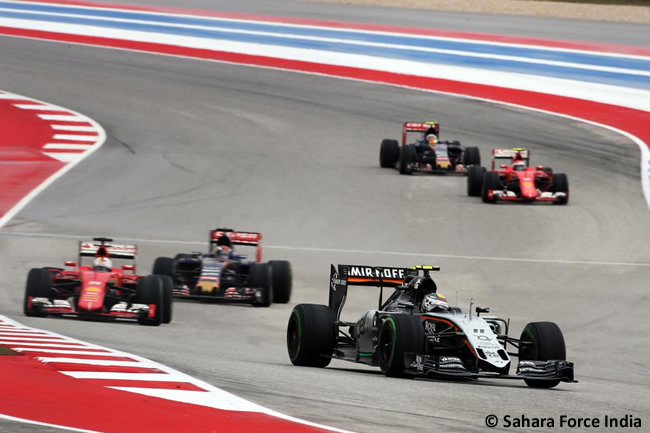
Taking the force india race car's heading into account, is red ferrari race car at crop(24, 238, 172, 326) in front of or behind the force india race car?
behind

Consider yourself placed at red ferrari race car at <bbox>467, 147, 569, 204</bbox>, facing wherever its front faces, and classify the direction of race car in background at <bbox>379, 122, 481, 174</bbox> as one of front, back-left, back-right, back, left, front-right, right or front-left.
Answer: back-right

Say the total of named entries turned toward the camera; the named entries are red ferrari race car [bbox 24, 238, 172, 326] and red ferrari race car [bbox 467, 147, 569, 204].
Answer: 2

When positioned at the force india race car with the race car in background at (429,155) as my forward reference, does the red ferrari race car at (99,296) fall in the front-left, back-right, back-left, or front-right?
front-left

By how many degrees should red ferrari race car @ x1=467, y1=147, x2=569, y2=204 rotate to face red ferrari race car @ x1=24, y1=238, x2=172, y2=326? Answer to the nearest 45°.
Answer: approximately 45° to its right

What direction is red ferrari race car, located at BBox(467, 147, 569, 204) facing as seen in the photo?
toward the camera

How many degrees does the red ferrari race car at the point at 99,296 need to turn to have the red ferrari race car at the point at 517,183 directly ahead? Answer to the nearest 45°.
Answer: approximately 135° to its left

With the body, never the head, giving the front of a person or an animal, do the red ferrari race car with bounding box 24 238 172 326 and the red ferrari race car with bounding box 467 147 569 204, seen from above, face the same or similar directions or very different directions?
same or similar directions

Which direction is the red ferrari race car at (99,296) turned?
toward the camera

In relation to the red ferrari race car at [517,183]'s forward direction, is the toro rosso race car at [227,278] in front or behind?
in front

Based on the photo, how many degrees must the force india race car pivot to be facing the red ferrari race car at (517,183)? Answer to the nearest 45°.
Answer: approximately 135° to its left
